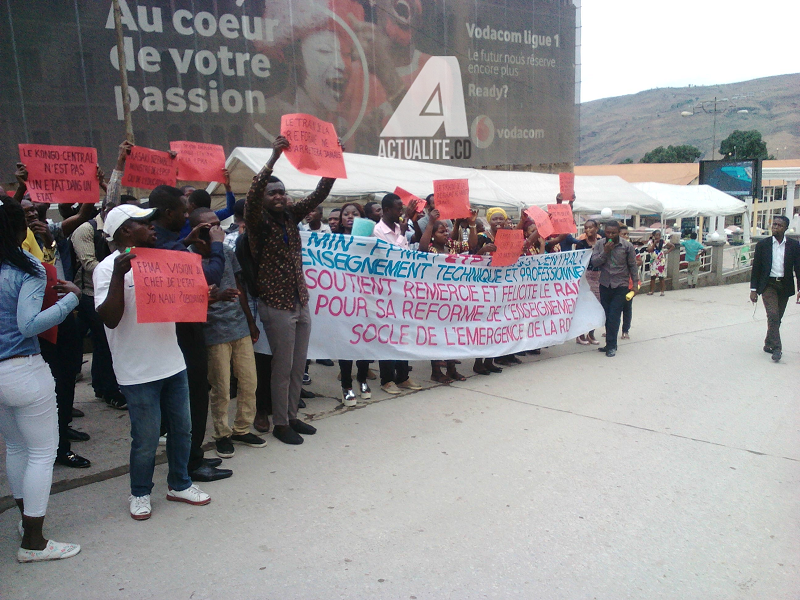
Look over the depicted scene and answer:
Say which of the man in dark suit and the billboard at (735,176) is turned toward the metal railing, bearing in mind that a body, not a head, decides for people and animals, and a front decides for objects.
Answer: the billboard

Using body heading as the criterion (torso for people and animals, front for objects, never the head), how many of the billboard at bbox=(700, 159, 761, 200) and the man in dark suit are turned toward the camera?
2

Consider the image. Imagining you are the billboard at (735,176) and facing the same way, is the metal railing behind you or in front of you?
in front

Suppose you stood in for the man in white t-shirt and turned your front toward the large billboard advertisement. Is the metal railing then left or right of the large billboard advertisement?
right

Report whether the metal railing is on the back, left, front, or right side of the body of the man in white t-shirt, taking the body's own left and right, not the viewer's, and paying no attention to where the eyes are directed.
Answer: left

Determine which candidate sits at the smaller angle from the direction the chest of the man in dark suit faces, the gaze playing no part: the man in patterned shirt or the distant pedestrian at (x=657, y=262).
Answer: the man in patterned shirt

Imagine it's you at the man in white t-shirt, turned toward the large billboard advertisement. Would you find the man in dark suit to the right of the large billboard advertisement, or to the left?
right

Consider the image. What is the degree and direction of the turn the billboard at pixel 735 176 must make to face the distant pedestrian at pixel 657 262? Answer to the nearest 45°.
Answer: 0° — it already faces them

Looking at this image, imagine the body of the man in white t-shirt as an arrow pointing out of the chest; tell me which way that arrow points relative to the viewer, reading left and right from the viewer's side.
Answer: facing the viewer and to the right of the viewer

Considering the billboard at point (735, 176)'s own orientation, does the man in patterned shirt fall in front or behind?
in front

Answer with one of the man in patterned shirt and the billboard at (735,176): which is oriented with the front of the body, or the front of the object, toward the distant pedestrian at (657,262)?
the billboard

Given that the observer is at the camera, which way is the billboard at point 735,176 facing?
facing the viewer

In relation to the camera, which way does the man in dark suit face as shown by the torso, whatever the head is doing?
toward the camera

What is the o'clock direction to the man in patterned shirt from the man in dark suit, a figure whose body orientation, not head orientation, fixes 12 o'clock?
The man in patterned shirt is roughly at 1 o'clock from the man in dark suit.

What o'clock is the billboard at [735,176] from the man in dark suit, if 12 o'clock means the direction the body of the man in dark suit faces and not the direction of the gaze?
The billboard is roughly at 6 o'clock from the man in dark suit.

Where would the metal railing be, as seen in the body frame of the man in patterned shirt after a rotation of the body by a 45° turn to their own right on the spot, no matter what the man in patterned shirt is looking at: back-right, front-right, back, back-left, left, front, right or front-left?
back-left
